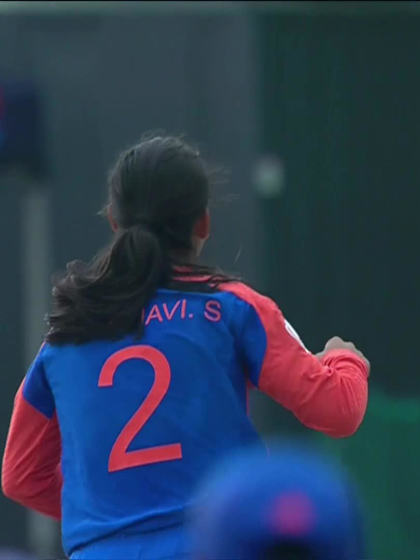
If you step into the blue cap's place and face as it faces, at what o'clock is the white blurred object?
The white blurred object is roughly at 12 o'clock from the blue cap.

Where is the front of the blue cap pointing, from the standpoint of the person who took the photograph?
facing away from the viewer
